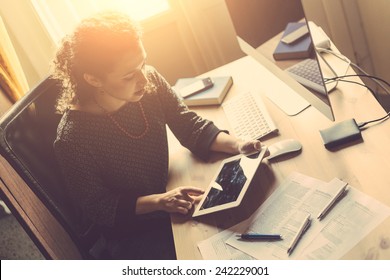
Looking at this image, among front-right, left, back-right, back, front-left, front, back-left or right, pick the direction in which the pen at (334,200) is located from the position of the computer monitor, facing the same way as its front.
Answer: front-left

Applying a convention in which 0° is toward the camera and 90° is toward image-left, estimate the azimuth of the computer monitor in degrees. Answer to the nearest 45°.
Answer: approximately 45°

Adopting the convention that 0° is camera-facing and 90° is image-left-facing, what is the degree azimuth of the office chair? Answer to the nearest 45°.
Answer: approximately 315°

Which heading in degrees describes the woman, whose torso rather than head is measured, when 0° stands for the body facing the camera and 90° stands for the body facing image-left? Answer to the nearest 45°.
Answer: approximately 315°

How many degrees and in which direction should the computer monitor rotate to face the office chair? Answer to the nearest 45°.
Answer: approximately 45° to its right

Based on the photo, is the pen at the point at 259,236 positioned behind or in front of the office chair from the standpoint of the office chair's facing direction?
in front
